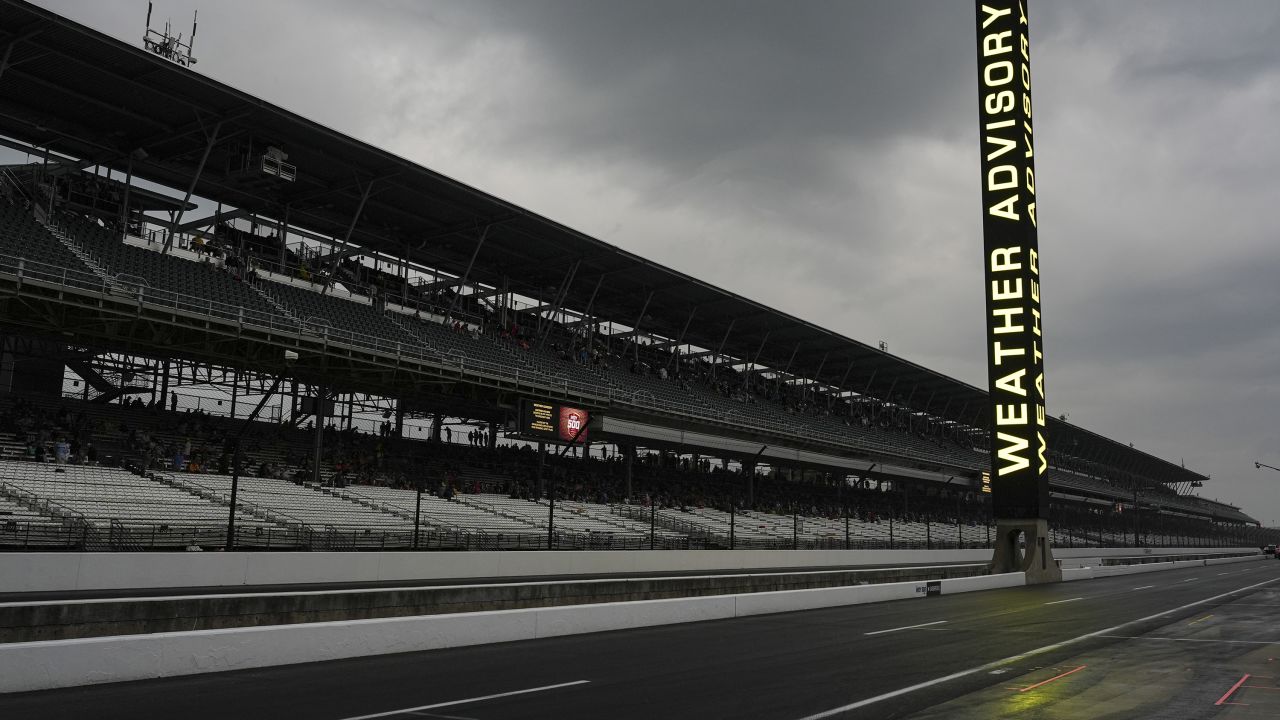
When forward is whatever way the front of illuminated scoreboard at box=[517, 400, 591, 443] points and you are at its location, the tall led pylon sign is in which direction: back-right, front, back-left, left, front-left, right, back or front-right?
front-left

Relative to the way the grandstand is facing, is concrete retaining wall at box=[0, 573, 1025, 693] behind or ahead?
ahead

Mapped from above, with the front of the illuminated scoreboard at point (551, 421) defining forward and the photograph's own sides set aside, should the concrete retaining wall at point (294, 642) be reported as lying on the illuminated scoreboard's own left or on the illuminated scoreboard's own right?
on the illuminated scoreboard's own right

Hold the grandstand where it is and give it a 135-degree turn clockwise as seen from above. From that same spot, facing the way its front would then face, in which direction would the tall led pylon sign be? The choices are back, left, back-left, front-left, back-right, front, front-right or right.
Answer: back

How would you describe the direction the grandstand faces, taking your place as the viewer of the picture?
facing the viewer and to the right of the viewer

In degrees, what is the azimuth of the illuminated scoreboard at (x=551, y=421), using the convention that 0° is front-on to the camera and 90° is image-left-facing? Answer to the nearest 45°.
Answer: approximately 315°
